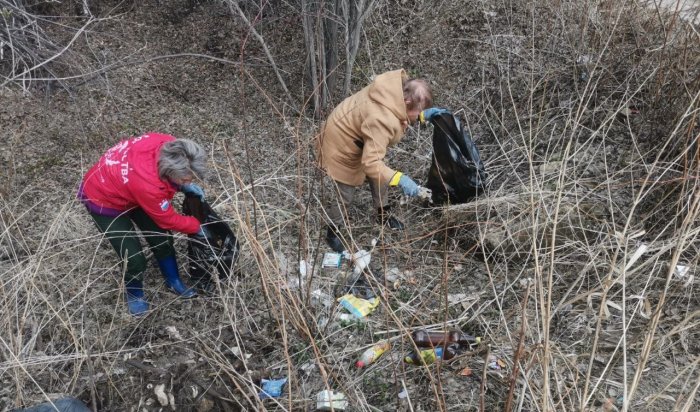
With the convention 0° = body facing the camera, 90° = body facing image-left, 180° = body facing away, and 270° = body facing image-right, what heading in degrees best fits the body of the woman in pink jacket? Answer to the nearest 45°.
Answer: approximately 270°

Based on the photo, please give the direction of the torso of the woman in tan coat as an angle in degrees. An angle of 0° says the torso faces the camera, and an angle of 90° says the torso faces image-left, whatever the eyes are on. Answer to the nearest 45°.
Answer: approximately 270°

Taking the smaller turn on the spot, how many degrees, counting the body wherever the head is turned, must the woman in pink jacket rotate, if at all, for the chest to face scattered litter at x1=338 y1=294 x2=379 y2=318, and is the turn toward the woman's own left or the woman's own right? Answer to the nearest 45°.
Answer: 0° — they already face it

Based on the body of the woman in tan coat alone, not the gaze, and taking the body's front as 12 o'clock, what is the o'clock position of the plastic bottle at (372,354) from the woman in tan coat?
The plastic bottle is roughly at 3 o'clock from the woman in tan coat.

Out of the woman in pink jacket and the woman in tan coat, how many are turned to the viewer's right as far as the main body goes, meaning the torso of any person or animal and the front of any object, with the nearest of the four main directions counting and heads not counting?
2
